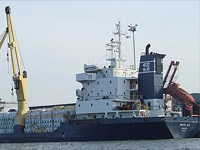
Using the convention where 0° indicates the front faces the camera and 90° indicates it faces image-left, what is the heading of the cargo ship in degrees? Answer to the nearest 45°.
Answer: approximately 135°
